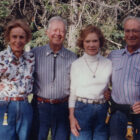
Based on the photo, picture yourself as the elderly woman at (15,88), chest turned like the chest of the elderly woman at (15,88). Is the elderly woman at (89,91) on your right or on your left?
on your left

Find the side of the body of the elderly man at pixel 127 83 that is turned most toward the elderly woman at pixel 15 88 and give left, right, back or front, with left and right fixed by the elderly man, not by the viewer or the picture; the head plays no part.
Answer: right

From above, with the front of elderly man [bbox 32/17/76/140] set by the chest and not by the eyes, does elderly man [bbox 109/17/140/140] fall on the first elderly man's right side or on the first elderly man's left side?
on the first elderly man's left side
